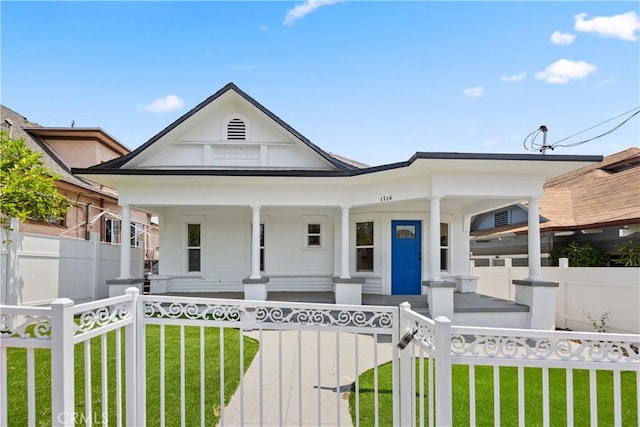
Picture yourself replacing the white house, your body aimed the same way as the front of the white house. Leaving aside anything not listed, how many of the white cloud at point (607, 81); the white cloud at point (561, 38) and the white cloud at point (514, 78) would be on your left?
3

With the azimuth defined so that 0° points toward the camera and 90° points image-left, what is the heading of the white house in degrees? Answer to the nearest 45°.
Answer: approximately 0°

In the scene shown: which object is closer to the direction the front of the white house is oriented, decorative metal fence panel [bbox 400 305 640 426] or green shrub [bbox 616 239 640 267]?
the decorative metal fence panel

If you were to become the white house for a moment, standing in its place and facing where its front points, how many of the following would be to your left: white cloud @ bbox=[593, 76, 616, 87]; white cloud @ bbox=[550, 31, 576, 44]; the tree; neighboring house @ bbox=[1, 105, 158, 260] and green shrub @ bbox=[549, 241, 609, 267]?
3

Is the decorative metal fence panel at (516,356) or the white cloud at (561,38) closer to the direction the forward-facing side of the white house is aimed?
the decorative metal fence panel

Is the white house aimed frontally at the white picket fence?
yes

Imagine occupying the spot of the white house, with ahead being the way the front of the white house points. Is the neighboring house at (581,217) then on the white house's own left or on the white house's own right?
on the white house's own left

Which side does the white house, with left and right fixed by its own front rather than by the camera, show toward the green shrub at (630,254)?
left

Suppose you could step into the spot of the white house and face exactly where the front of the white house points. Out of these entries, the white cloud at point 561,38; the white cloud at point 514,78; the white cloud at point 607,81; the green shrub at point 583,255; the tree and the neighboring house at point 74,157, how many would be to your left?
4

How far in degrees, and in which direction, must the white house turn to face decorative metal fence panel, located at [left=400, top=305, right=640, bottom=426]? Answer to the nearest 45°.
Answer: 0° — it already faces it
